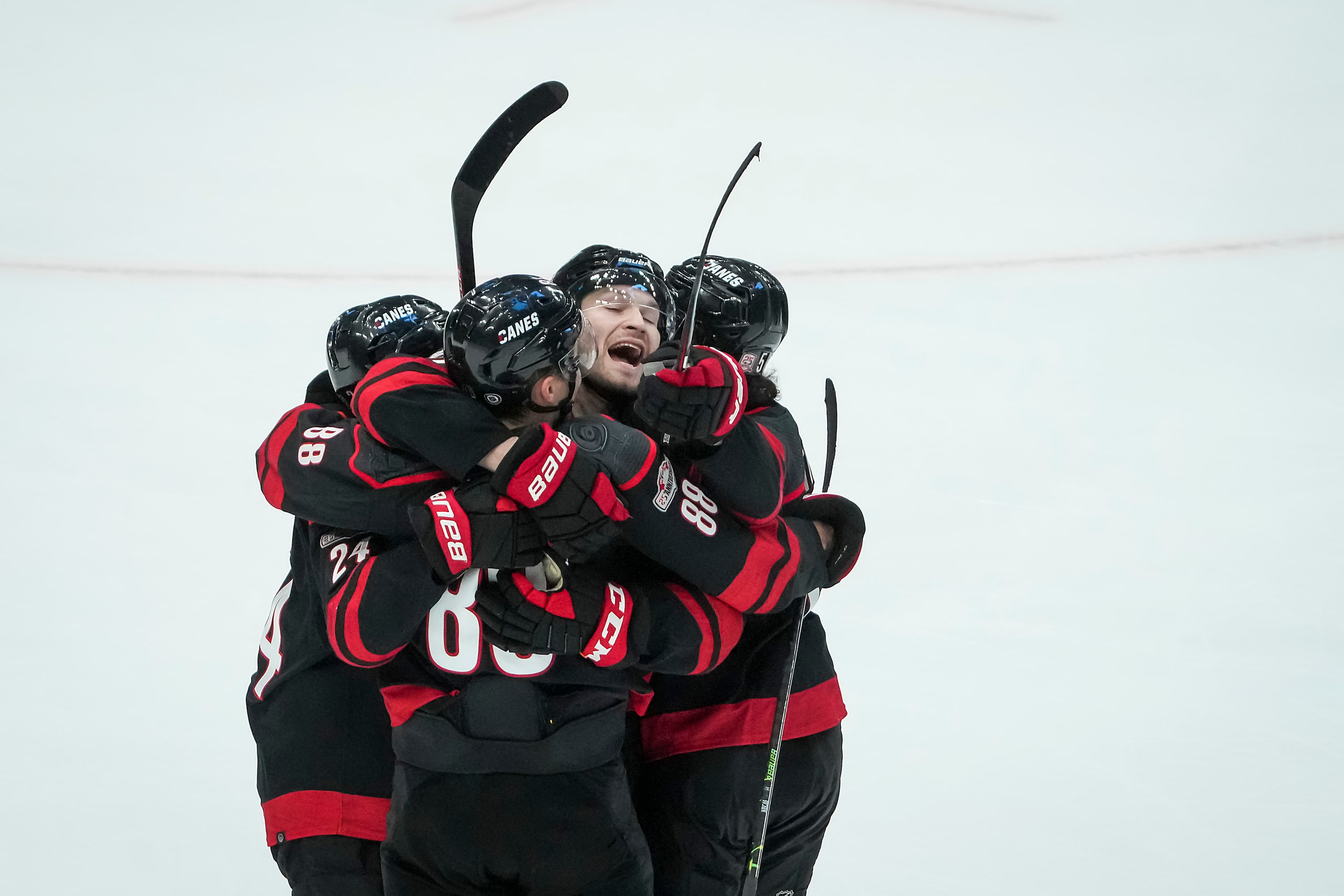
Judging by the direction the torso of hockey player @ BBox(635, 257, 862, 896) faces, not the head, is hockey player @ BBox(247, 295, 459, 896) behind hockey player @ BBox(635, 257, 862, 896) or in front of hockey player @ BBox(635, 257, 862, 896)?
in front

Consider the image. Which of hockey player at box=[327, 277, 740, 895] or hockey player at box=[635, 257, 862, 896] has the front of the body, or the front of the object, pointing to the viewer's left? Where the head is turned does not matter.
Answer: hockey player at box=[635, 257, 862, 896]

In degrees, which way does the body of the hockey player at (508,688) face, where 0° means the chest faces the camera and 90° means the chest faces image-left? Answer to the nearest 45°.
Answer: approximately 180°

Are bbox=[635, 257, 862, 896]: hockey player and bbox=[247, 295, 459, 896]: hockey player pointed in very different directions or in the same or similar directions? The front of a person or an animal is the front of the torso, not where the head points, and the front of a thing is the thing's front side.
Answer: very different directions

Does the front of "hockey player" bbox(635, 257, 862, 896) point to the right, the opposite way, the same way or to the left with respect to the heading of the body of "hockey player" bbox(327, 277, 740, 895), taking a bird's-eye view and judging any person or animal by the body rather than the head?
to the left

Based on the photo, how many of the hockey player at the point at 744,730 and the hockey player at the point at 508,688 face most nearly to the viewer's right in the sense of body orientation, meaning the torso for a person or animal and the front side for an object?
0

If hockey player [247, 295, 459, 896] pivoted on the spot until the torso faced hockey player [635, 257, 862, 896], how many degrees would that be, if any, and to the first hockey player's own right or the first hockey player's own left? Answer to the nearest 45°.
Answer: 0° — they already face them

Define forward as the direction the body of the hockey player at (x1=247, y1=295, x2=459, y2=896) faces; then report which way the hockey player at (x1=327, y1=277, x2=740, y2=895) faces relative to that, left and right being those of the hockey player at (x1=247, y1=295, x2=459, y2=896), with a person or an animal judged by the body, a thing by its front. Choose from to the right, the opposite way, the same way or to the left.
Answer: to the left

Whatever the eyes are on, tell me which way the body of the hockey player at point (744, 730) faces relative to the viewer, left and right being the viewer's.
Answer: facing to the left of the viewer

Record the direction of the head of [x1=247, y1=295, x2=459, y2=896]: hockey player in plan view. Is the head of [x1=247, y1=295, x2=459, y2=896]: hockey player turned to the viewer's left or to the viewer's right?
to the viewer's right

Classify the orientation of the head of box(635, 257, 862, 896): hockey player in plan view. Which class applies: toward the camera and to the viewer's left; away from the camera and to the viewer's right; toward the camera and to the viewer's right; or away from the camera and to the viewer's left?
away from the camera and to the viewer's left
